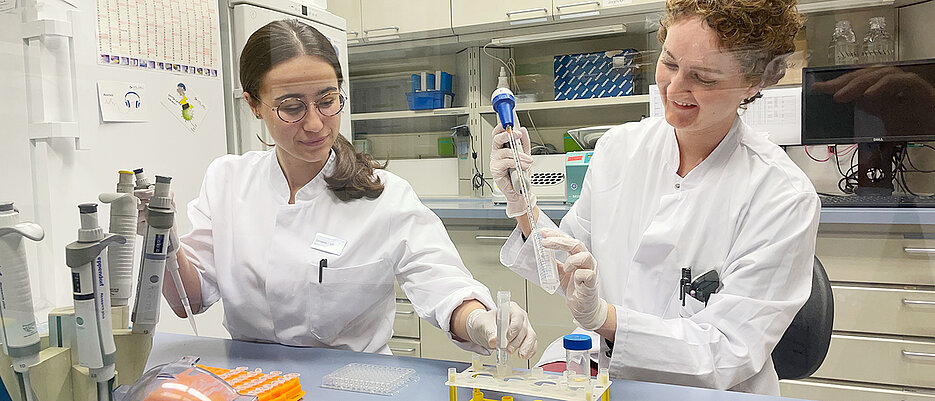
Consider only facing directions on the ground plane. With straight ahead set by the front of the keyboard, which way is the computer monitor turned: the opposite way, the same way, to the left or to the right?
the same way

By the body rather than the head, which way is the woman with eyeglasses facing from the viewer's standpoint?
toward the camera

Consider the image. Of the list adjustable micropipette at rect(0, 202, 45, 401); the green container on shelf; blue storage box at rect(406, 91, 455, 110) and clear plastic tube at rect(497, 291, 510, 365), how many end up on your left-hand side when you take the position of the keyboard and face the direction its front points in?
0

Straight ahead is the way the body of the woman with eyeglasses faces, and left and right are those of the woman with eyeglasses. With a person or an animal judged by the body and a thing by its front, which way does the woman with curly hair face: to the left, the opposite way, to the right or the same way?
to the right

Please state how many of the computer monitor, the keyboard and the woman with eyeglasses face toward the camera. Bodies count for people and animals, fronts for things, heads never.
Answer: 3

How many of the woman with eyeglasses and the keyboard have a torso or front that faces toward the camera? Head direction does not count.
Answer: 2

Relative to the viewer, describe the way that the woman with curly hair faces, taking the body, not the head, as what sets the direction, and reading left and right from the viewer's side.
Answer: facing the viewer and to the left of the viewer

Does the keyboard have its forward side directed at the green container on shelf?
no

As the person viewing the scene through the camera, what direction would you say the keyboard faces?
facing the viewer

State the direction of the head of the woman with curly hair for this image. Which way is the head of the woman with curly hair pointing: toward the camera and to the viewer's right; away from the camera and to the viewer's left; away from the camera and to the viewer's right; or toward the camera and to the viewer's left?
toward the camera and to the viewer's left
